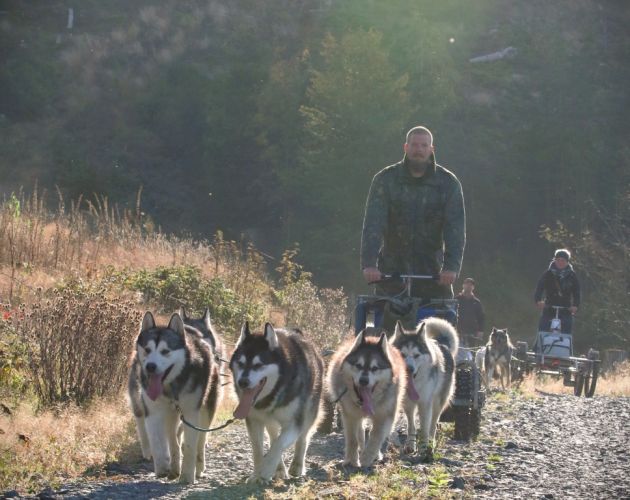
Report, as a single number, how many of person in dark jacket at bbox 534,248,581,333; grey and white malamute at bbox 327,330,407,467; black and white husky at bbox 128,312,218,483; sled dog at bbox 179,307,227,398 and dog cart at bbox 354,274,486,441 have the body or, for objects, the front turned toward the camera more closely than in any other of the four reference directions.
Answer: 5

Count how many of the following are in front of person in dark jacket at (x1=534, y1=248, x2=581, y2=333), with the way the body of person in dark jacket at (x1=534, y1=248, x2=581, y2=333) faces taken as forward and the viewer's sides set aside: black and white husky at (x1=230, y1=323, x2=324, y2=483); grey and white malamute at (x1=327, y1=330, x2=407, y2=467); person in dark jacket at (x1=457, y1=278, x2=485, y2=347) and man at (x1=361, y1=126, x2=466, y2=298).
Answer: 3

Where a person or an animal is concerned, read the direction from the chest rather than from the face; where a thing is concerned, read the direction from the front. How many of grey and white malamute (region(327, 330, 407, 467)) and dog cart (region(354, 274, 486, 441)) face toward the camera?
2

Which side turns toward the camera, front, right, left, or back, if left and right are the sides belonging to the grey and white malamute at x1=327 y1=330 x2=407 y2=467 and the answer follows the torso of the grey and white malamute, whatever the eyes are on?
front

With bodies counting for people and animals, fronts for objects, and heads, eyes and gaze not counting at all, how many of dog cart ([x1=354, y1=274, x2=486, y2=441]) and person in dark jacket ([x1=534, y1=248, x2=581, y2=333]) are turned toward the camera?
2

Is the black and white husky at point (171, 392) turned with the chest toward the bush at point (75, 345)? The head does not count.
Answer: no

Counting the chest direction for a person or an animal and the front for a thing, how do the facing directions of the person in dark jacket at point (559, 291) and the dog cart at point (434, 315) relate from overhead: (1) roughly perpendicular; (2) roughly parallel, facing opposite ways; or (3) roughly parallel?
roughly parallel

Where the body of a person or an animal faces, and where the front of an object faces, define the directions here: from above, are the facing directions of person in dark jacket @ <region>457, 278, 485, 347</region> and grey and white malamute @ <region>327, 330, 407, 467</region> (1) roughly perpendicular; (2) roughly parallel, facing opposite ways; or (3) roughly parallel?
roughly parallel

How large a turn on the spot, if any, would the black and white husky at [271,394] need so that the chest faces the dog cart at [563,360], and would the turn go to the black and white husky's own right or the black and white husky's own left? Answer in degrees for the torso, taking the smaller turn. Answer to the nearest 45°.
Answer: approximately 180°

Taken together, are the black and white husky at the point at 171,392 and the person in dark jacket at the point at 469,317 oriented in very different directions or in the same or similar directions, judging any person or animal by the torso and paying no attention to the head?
same or similar directions

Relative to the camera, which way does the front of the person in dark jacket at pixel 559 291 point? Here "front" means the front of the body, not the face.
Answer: toward the camera

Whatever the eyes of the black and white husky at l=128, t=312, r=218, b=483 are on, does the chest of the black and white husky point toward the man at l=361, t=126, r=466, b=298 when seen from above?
no

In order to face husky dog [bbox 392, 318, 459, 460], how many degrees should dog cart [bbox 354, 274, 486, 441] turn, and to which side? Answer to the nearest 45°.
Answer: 0° — it already faces it

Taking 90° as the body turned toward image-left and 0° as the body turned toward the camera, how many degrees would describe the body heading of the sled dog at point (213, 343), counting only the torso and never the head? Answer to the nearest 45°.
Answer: approximately 0°

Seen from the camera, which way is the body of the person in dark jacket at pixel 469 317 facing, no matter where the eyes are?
toward the camera

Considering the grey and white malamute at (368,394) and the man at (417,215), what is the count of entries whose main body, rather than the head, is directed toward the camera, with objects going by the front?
2

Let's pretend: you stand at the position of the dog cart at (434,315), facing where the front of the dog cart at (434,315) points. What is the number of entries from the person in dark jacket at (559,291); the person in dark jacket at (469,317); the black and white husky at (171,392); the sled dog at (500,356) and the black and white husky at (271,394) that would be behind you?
3

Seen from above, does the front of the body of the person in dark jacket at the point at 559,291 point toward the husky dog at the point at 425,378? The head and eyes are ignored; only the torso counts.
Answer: yes

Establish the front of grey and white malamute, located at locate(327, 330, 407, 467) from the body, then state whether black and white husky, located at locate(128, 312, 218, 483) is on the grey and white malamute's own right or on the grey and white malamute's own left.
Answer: on the grey and white malamute's own right

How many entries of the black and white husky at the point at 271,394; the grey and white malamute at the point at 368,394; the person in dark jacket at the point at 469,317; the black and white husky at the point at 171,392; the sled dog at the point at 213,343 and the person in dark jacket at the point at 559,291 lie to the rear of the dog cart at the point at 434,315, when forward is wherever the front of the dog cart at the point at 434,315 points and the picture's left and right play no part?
2
